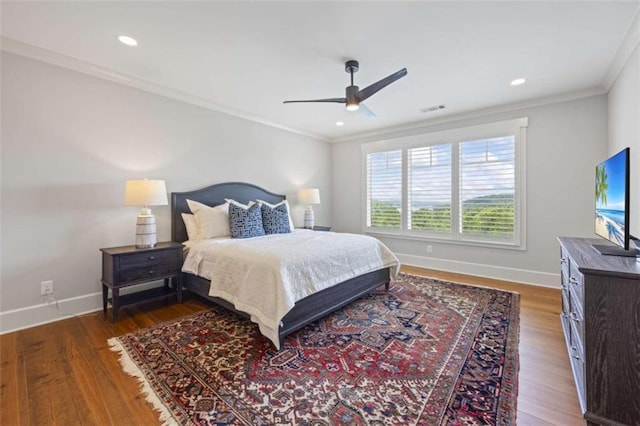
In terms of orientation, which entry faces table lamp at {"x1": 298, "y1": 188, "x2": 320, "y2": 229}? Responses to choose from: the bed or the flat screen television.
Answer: the flat screen television

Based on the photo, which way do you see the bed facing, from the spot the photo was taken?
facing the viewer and to the right of the viewer

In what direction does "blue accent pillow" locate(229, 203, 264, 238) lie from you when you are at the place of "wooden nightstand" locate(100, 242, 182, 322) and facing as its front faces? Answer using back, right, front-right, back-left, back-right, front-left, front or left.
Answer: front-left

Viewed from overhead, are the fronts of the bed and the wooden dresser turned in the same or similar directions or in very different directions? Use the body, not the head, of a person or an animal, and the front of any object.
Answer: very different directions

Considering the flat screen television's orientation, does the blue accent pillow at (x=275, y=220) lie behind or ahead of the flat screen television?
ahead

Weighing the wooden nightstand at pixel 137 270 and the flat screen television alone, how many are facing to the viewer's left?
1

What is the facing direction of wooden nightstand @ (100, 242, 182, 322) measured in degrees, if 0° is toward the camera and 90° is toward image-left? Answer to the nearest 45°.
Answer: approximately 315°

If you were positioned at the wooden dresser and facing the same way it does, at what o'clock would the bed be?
The bed is roughly at 12 o'clock from the wooden dresser.

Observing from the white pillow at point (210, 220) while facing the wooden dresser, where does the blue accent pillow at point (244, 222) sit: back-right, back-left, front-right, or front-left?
front-left

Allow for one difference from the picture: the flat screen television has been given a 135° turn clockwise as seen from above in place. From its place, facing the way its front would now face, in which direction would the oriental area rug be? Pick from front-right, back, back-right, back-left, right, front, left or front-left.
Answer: back

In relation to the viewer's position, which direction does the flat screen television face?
facing to the left of the viewer

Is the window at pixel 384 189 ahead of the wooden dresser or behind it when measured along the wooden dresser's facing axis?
ahead

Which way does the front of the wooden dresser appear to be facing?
to the viewer's left

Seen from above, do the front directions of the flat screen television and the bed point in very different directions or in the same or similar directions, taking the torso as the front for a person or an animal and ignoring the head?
very different directions

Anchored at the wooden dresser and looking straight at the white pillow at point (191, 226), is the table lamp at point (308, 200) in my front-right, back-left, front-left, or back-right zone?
front-right

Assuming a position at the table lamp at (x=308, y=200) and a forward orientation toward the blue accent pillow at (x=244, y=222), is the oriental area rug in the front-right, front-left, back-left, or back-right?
front-left
